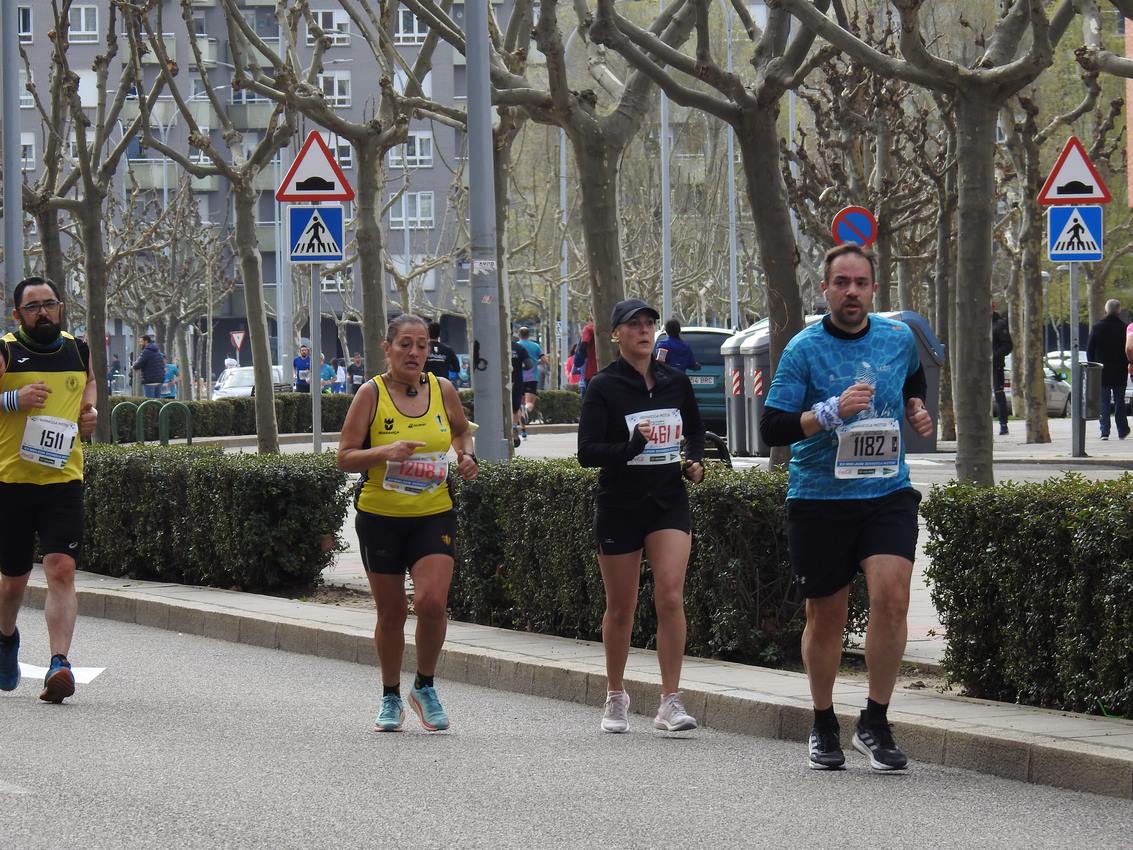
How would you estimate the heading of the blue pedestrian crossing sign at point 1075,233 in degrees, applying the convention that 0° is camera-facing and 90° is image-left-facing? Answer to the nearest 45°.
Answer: approximately 0°

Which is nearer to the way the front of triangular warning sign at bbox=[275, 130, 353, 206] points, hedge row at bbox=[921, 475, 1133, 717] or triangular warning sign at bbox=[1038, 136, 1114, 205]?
the hedge row

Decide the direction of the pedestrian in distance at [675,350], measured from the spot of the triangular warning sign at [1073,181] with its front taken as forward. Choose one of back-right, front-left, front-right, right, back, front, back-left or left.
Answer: back-right

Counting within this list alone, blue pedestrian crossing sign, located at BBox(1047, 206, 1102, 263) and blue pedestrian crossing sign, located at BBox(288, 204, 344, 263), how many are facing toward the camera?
2

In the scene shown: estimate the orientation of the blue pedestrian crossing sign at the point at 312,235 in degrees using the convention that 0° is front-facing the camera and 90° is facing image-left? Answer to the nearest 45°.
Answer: approximately 0°

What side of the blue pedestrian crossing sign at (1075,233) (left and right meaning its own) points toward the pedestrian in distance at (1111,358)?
back
